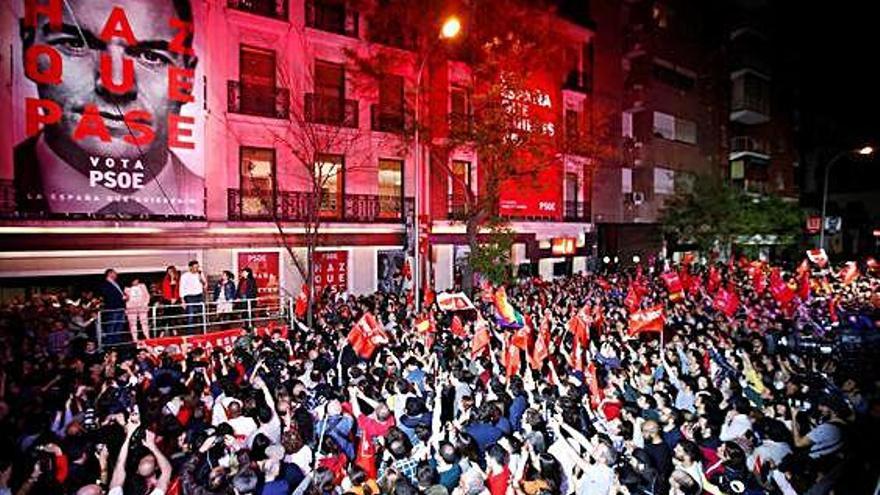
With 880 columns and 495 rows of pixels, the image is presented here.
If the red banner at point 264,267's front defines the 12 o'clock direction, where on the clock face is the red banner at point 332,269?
the red banner at point 332,269 is roughly at 8 o'clock from the red banner at point 264,267.

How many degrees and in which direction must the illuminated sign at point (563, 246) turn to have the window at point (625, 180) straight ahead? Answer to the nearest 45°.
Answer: approximately 135° to its left

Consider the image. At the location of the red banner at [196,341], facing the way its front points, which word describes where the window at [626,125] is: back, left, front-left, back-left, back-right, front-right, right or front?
back-left

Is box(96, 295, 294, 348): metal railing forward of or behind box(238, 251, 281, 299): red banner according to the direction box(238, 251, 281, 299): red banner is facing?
forward

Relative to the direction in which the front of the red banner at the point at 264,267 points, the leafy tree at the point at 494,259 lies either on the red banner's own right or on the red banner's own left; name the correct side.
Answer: on the red banner's own left

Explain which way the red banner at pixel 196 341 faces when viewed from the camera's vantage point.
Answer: facing the viewer

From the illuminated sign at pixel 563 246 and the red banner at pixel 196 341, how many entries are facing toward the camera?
2

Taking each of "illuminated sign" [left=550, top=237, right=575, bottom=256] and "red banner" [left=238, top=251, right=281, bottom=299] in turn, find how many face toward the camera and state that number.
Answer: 2

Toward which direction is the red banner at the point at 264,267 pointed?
toward the camera

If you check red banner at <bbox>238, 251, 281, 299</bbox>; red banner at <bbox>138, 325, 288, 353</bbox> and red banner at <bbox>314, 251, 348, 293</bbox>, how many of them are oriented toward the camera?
3

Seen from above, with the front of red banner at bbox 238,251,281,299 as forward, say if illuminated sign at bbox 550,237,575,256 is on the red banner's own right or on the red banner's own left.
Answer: on the red banner's own left

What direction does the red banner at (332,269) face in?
toward the camera
